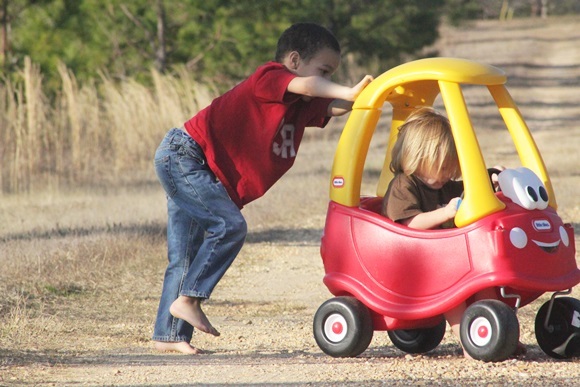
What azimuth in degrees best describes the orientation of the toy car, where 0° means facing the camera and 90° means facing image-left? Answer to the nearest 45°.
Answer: approximately 315°

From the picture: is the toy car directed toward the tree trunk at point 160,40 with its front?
no

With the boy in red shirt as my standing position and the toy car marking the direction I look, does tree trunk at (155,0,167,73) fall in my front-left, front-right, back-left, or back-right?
back-left

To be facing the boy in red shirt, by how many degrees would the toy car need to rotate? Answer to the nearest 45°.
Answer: approximately 135° to its right

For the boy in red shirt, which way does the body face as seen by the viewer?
to the viewer's right

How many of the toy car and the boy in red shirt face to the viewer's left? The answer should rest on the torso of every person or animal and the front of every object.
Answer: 0

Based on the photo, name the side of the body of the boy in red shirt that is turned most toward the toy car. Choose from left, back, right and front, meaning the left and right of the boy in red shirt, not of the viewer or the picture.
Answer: front

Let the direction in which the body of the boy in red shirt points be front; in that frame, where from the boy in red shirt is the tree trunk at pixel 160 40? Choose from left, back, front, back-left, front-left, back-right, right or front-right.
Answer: left

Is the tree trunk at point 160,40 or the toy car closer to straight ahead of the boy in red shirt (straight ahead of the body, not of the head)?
the toy car
